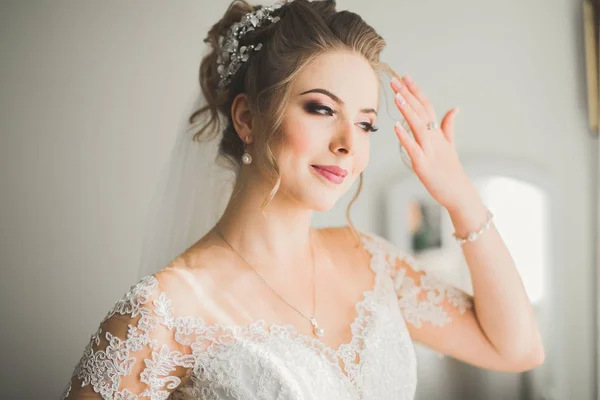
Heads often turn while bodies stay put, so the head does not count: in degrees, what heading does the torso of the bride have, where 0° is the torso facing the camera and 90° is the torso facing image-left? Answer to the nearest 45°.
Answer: approximately 315°

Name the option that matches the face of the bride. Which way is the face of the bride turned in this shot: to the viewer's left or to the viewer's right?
to the viewer's right
